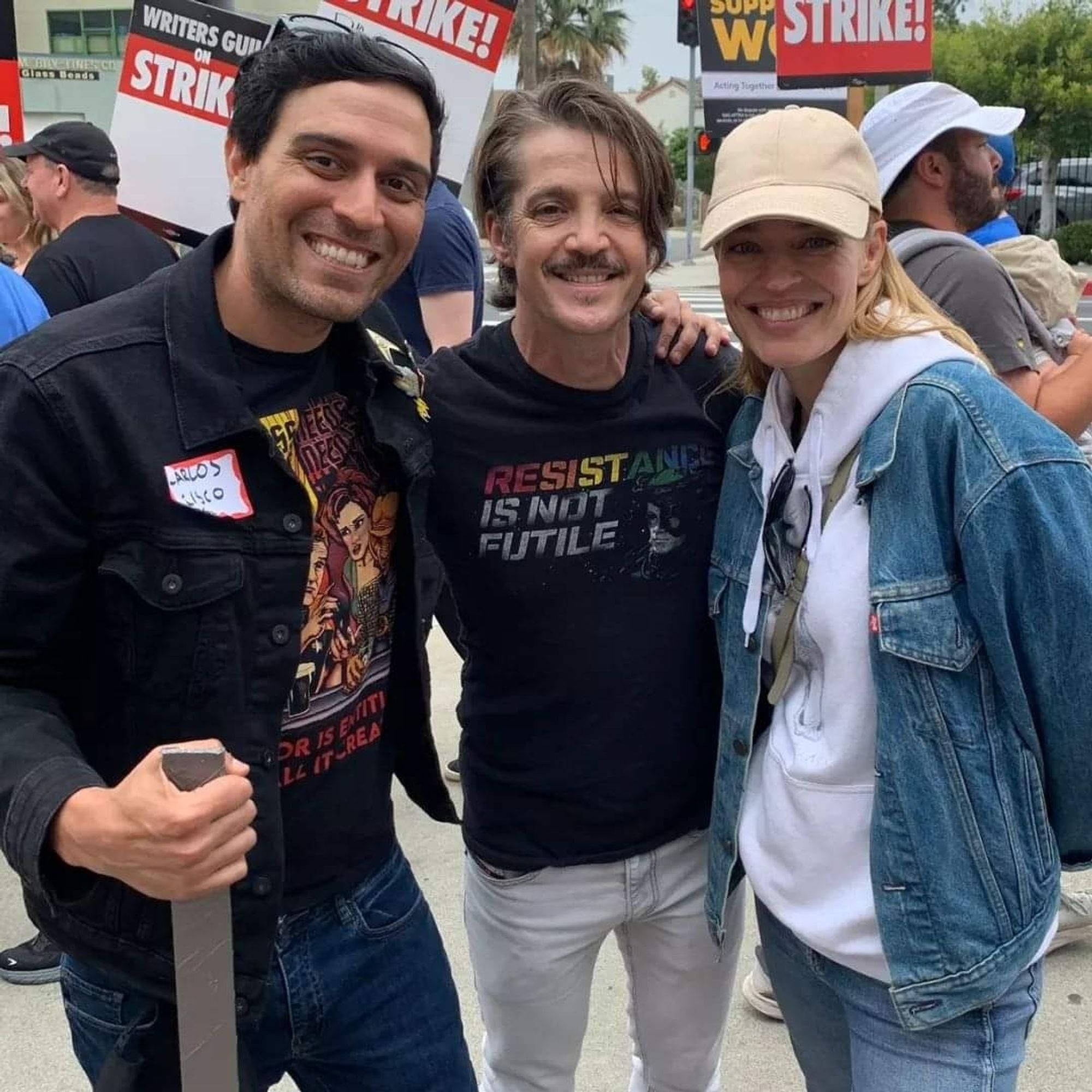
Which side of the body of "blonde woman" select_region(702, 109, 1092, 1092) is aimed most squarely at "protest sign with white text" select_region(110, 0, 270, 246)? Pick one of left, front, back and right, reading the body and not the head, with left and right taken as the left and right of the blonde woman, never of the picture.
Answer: right

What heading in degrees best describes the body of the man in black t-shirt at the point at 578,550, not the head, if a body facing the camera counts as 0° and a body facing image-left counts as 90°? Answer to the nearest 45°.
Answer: approximately 0°

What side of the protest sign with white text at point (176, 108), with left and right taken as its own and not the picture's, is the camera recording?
front

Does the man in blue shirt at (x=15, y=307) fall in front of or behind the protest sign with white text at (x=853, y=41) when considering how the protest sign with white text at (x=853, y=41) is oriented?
in front

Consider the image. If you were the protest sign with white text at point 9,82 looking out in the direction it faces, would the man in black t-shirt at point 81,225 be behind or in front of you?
in front

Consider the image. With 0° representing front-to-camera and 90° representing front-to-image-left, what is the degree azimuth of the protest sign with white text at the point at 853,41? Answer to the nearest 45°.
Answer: approximately 0°

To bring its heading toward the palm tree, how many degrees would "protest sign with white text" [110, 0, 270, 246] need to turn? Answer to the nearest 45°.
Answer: approximately 180°

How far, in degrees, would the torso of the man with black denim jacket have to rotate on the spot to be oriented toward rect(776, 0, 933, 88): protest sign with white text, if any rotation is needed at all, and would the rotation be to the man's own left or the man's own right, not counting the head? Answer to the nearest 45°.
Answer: approximately 90° to the man's own left

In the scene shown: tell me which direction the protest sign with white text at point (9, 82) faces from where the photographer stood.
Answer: facing the viewer

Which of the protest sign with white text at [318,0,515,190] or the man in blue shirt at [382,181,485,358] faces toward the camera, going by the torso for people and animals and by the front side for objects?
the protest sign with white text

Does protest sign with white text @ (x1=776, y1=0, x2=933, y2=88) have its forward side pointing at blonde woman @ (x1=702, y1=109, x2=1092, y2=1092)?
yes

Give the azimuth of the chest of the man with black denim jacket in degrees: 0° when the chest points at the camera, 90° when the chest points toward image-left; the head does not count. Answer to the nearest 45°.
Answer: approximately 315°
